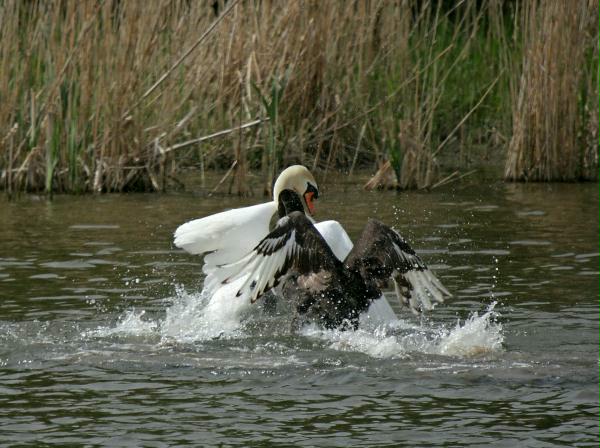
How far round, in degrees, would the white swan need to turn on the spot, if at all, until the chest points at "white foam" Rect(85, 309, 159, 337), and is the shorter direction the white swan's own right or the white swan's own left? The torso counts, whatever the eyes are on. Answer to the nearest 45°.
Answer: approximately 90° to the white swan's own right

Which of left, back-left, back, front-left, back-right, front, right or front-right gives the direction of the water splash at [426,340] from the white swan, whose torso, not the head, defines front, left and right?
front

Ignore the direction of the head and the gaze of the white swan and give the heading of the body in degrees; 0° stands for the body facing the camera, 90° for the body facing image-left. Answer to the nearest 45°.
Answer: approximately 315°
